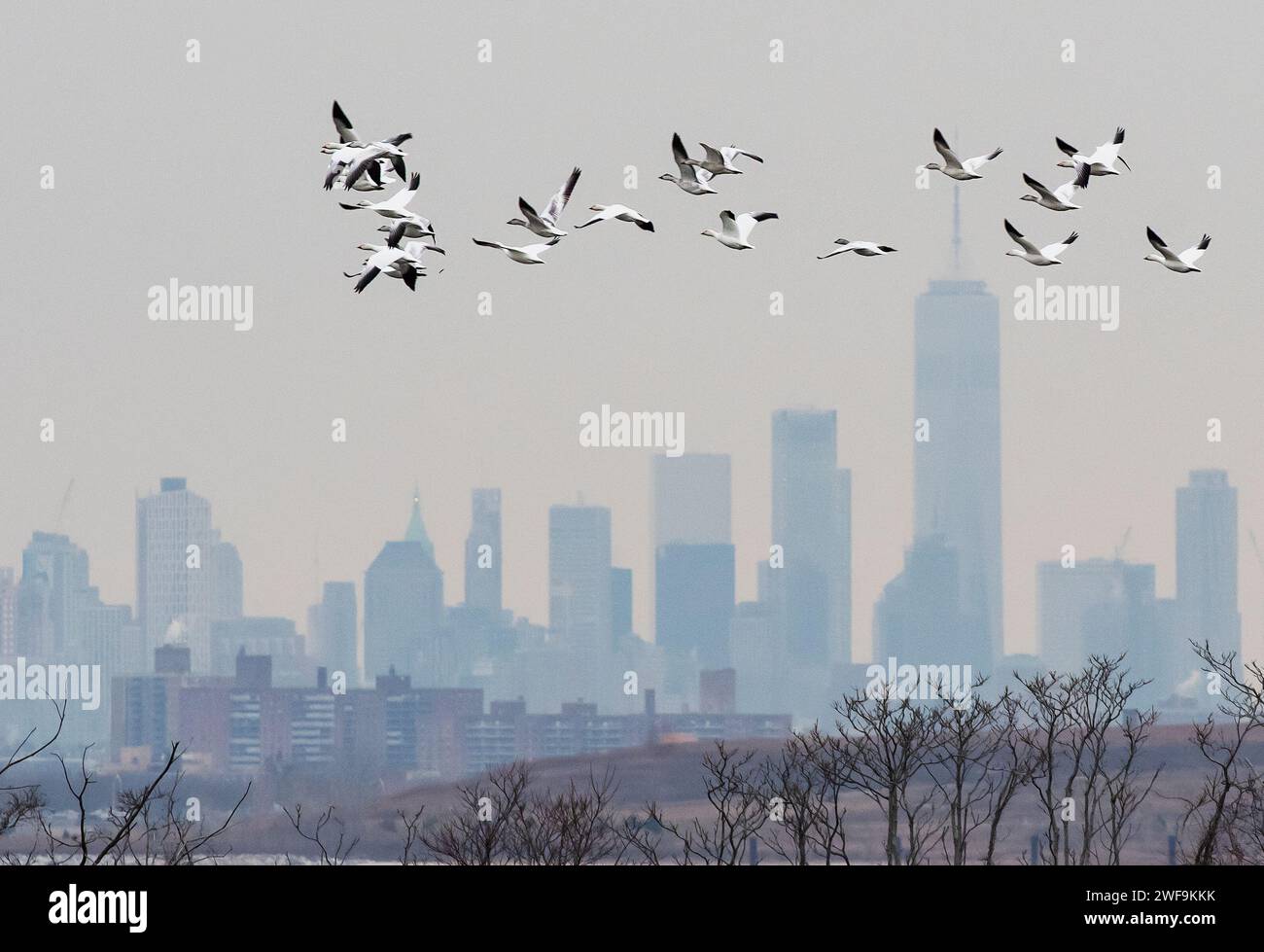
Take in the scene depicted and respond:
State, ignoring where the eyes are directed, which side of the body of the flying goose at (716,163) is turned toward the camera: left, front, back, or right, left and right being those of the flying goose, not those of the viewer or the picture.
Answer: left

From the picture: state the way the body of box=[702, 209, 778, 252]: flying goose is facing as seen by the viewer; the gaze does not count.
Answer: to the viewer's left

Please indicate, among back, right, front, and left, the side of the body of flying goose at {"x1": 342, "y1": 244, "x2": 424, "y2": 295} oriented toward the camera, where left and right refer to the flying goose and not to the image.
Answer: left

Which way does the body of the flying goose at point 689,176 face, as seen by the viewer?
to the viewer's left

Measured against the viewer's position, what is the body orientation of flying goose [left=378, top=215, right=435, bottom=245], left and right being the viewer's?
facing to the left of the viewer

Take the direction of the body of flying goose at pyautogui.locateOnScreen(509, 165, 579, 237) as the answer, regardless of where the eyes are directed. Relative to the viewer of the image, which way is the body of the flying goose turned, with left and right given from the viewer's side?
facing to the left of the viewer

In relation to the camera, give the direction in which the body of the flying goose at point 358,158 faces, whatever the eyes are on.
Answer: to the viewer's left

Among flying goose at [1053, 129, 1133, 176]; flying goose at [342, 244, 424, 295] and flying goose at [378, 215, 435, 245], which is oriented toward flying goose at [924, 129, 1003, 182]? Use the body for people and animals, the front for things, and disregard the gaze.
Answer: flying goose at [1053, 129, 1133, 176]

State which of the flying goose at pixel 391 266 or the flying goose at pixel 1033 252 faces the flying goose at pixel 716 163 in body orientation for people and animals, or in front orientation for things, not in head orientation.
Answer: the flying goose at pixel 1033 252
